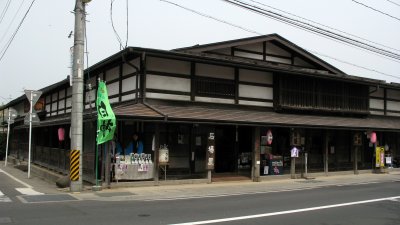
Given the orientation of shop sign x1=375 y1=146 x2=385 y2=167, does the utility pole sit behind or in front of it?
in front

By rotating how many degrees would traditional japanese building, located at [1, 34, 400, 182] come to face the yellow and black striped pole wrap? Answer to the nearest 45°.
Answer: approximately 90° to its right

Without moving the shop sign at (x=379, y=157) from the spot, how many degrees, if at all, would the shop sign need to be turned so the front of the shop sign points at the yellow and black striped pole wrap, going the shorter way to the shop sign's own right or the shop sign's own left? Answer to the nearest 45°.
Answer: approximately 45° to the shop sign's own right

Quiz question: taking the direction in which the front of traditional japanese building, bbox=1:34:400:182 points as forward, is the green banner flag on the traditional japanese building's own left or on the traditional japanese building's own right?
on the traditional japanese building's own right

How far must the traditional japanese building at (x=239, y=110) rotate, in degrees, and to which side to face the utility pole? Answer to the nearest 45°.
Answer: approximately 90° to its right

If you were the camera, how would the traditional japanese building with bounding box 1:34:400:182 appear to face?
facing the viewer and to the right of the viewer

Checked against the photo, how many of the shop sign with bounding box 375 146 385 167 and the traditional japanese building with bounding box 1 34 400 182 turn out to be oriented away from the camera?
0

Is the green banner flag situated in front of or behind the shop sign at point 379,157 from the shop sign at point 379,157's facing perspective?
in front

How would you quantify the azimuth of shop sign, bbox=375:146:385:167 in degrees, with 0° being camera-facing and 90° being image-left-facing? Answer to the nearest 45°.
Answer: approximately 0°
